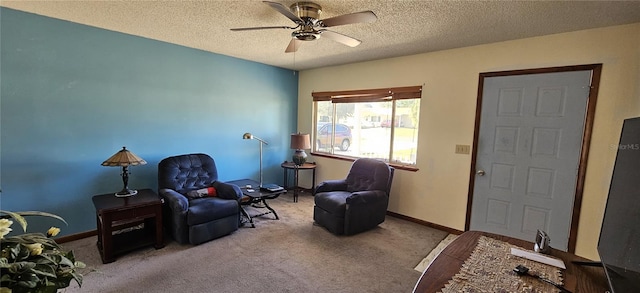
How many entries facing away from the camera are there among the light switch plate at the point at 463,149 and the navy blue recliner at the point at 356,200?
0

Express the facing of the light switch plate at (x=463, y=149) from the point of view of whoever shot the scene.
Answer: facing the viewer

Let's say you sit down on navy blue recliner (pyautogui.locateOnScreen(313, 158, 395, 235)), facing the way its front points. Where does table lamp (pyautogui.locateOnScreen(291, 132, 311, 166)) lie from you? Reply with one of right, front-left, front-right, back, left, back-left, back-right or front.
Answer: right

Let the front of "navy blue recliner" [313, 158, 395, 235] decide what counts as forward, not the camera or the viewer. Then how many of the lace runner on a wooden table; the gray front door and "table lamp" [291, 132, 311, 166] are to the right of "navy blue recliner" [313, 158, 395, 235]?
1

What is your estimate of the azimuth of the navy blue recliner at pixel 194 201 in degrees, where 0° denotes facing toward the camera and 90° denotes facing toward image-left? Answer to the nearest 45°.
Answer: approximately 315°

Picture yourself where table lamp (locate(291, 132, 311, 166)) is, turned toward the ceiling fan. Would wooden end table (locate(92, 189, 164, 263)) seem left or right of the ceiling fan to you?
right

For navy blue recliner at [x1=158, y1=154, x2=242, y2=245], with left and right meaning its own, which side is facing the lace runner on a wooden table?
front

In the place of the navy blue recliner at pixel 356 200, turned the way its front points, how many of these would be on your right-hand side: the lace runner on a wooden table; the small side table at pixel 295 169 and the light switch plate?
1

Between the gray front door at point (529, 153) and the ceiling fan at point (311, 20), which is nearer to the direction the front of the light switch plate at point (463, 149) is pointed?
the ceiling fan

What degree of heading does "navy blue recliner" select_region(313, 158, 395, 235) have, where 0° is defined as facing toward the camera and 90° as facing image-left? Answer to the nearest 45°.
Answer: approximately 45°

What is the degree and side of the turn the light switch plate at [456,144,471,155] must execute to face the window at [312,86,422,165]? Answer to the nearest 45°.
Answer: approximately 90° to its right
